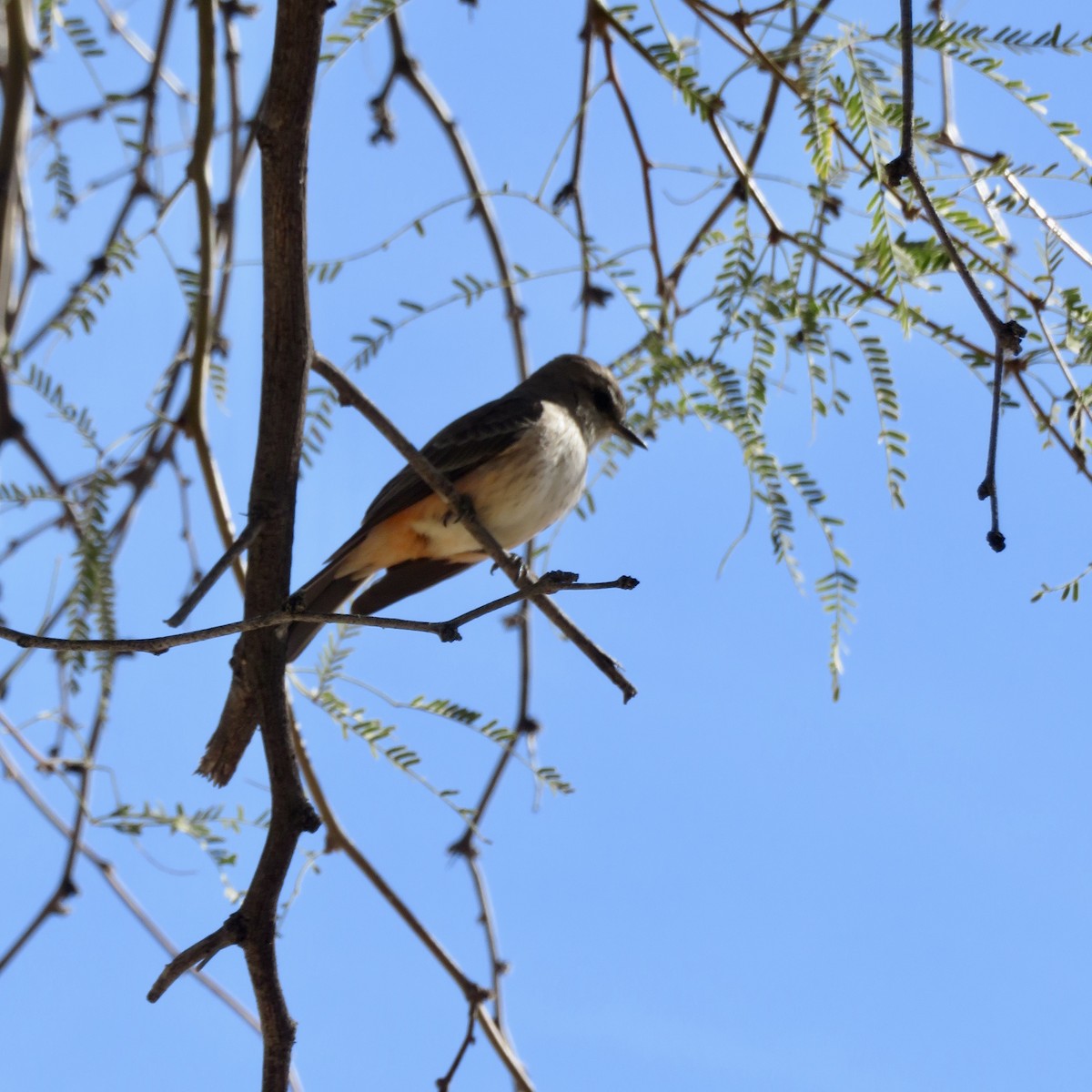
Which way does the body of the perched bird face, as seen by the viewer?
to the viewer's right
